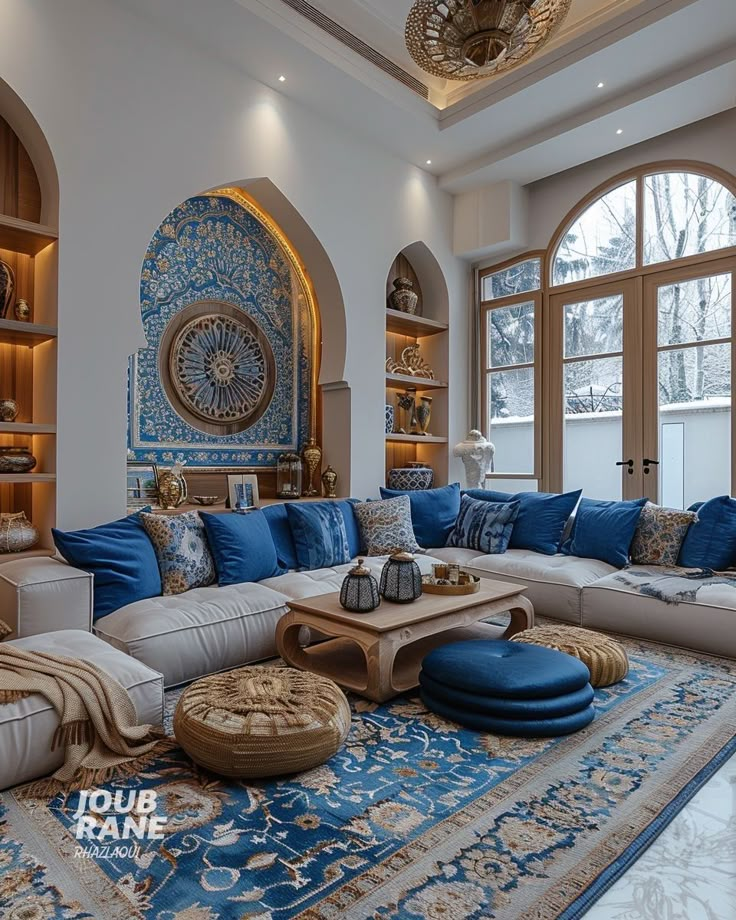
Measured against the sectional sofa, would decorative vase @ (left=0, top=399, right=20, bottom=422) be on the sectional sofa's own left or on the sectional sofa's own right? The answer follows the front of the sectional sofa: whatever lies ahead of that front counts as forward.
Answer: on the sectional sofa's own right

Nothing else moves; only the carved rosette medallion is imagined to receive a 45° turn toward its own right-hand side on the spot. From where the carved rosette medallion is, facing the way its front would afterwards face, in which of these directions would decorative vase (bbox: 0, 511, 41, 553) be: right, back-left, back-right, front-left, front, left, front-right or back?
front-right

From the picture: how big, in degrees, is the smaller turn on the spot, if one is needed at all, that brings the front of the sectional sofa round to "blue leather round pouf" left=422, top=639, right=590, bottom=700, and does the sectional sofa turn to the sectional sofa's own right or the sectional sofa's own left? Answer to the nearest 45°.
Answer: approximately 45° to the sectional sofa's own left

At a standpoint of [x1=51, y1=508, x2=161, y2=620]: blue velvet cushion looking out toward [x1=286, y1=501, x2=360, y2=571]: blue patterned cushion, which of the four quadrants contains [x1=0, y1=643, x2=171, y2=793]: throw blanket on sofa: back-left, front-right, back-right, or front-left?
back-right

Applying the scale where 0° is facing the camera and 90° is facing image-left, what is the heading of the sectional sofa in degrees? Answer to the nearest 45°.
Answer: approximately 0°

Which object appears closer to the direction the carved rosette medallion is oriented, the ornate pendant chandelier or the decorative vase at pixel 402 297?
the ornate pendant chandelier

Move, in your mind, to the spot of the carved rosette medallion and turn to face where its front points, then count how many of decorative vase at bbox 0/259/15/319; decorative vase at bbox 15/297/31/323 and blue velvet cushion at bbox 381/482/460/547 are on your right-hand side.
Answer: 2

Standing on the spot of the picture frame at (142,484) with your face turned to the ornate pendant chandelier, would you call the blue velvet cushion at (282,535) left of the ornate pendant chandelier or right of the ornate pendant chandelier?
left

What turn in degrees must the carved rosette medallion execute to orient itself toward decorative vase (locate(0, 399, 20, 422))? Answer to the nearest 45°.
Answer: approximately 90° to its right

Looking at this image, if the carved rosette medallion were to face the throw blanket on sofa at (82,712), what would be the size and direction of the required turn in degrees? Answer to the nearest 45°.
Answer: approximately 45° to its right

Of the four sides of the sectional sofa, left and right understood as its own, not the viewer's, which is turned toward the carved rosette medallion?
back
